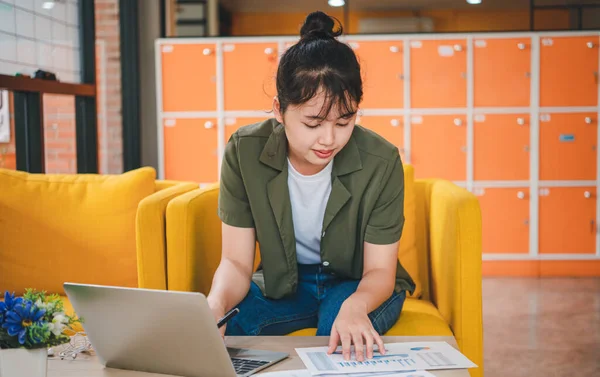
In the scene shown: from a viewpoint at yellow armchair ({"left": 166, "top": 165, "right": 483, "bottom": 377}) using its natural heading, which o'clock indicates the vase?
The vase is roughly at 1 o'clock from the yellow armchair.

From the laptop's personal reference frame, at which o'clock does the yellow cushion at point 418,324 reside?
The yellow cushion is roughly at 12 o'clock from the laptop.

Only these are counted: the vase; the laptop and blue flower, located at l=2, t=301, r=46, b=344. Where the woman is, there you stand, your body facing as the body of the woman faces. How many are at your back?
0

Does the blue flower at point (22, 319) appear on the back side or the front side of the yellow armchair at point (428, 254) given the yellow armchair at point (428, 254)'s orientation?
on the front side

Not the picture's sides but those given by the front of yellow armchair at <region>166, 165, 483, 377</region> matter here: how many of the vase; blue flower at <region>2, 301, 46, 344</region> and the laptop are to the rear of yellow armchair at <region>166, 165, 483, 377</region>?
0

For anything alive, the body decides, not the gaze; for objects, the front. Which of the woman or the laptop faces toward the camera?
the woman

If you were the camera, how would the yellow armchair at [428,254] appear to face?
facing the viewer

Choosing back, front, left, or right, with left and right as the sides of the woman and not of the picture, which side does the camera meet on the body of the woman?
front

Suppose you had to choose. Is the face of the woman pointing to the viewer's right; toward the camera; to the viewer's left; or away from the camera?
toward the camera

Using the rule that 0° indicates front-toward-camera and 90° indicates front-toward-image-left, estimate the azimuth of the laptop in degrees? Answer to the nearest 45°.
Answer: approximately 225°

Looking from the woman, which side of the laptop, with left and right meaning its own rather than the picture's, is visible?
front

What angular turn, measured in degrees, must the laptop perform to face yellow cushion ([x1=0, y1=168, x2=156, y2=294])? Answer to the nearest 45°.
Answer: approximately 45° to its left

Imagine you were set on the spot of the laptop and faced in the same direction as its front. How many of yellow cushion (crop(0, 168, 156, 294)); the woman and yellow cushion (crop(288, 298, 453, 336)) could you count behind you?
0
